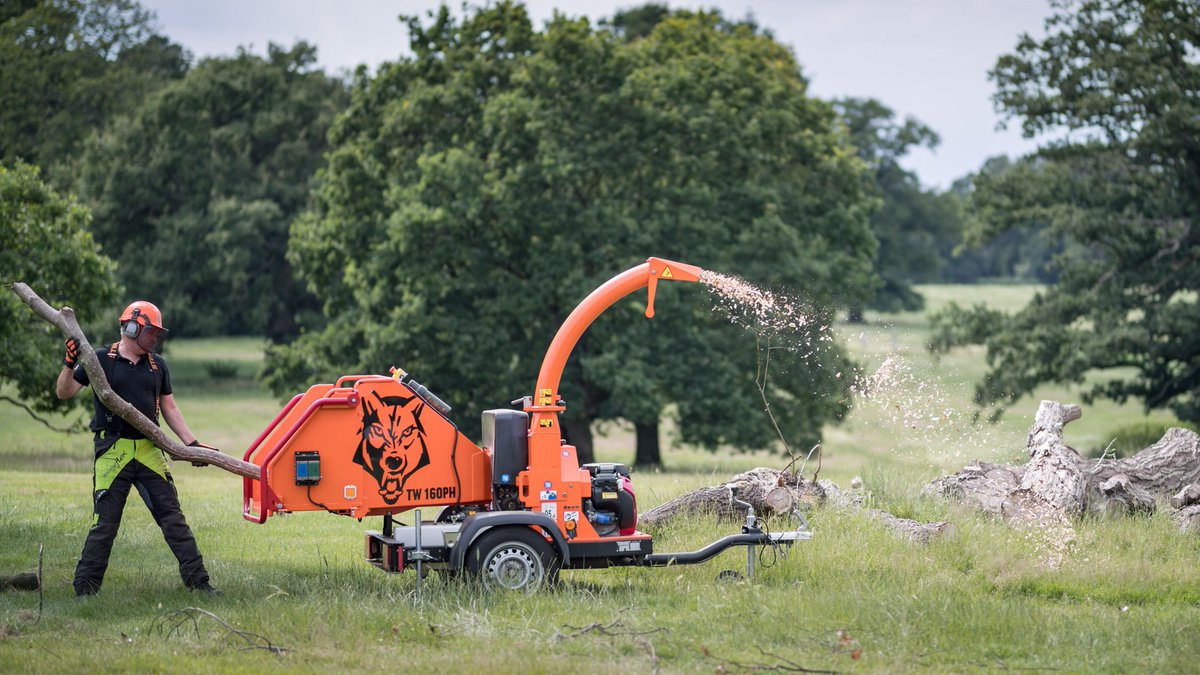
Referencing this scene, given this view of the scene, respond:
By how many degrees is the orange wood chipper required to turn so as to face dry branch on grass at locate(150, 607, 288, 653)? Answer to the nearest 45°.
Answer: approximately 135° to its right

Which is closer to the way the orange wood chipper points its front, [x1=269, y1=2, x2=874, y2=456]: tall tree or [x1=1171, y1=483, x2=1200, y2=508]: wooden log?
the wooden log

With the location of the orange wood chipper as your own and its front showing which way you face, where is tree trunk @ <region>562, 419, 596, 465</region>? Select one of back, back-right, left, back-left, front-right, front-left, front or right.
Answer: left

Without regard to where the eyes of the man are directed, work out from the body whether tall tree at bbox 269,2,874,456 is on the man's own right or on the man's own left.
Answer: on the man's own left

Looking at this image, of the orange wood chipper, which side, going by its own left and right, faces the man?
back

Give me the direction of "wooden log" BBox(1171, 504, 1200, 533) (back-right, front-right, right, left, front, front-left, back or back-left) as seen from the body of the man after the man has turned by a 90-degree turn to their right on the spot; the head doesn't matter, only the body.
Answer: back-left

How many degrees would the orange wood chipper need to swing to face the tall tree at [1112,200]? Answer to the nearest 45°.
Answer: approximately 45° to its left

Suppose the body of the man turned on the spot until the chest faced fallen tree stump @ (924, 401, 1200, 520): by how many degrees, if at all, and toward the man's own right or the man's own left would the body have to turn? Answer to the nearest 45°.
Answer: approximately 45° to the man's own left

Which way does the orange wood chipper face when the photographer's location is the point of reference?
facing to the right of the viewer

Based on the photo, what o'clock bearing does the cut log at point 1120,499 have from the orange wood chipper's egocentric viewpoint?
The cut log is roughly at 11 o'clock from the orange wood chipper.

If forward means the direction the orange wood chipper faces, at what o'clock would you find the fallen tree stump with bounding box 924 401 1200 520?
The fallen tree stump is roughly at 11 o'clock from the orange wood chipper.

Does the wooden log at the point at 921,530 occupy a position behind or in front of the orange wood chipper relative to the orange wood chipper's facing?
in front

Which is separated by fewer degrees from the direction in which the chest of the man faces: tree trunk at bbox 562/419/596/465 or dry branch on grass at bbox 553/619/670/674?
the dry branch on grass

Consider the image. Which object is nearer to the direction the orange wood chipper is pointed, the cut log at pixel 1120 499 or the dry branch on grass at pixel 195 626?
the cut log

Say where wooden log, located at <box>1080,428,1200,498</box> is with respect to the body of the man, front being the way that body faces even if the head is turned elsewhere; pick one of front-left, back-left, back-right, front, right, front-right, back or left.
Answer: front-left

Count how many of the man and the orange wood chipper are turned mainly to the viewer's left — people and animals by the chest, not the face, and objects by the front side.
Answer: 0
